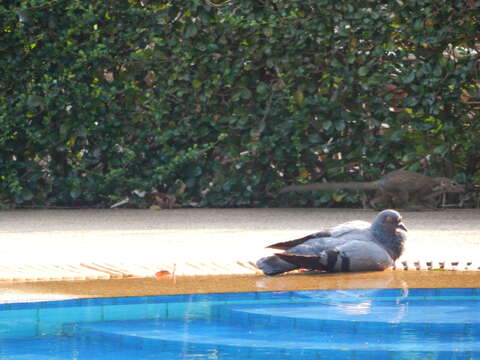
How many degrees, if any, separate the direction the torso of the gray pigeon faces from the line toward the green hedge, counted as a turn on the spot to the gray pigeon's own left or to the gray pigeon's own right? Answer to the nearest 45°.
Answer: approximately 90° to the gray pigeon's own left

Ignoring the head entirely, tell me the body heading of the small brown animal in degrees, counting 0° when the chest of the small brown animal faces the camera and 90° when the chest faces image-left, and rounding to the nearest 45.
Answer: approximately 270°

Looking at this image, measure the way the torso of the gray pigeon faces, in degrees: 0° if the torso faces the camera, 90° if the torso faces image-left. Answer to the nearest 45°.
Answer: approximately 270°

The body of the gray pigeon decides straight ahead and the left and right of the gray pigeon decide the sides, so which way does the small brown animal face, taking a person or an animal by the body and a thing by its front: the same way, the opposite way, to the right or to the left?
the same way

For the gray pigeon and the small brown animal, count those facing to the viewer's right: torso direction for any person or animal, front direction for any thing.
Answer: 2

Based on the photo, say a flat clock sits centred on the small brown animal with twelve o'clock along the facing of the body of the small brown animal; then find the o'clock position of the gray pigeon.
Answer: The gray pigeon is roughly at 3 o'clock from the small brown animal.

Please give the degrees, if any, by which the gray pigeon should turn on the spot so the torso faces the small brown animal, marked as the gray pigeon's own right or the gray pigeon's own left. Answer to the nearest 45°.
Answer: approximately 90° to the gray pigeon's own left
